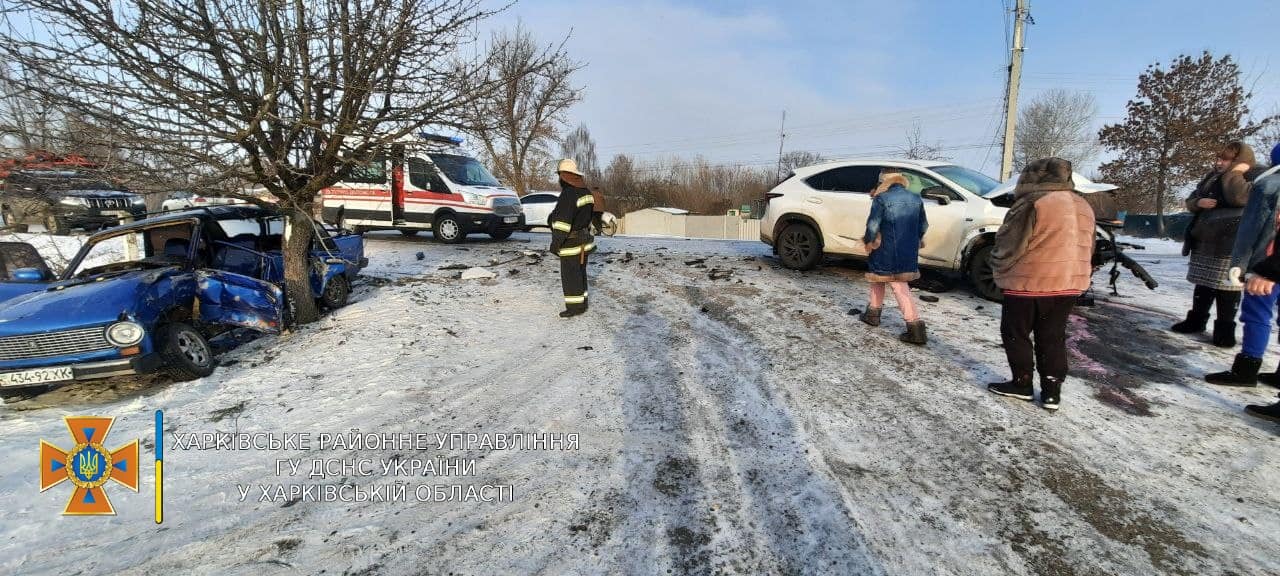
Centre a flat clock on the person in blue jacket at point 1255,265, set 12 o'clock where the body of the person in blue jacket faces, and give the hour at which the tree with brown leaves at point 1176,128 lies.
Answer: The tree with brown leaves is roughly at 3 o'clock from the person in blue jacket.

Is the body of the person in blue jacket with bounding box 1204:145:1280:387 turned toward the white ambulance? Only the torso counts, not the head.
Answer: yes

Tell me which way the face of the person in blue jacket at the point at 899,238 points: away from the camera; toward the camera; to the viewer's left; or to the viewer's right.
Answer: away from the camera

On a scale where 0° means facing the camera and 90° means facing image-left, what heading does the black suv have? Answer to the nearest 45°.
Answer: approximately 315°

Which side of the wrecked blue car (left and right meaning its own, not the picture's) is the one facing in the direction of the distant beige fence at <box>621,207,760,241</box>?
back

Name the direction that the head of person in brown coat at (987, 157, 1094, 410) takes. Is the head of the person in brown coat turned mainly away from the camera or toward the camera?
away from the camera

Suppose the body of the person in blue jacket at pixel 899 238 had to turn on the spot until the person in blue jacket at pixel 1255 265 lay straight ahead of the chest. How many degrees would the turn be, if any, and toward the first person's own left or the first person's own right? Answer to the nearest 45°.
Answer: approximately 135° to the first person's own right

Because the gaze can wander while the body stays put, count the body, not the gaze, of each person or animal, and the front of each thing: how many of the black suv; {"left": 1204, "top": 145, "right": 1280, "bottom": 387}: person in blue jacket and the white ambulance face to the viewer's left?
1

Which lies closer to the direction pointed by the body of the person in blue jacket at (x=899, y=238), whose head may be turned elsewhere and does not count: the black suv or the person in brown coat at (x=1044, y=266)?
the black suv

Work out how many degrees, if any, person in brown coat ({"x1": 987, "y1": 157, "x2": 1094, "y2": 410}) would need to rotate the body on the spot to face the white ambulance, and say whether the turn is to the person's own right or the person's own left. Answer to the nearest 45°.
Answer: approximately 45° to the person's own left

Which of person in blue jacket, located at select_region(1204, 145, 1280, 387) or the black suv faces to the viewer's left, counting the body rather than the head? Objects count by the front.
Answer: the person in blue jacket

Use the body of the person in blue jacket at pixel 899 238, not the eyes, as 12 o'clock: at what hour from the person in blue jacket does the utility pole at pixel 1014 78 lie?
The utility pole is roughly at 2 o'clock from the person in blue jacket.

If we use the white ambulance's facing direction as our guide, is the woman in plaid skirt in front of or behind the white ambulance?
in front

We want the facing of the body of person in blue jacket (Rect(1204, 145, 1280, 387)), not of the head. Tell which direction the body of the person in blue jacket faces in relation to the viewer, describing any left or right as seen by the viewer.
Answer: facing to the left of the viewer

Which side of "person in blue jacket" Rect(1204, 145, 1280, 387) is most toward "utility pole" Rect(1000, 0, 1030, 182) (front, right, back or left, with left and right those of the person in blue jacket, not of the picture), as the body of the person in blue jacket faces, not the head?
right

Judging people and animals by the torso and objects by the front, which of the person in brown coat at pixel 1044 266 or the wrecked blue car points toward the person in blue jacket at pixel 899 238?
the person in brown coat
